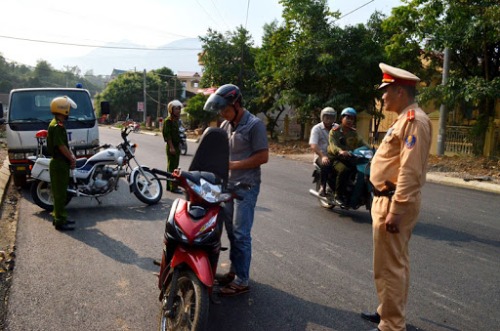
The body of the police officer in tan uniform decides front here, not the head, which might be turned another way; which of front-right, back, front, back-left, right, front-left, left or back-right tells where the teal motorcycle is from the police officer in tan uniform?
right

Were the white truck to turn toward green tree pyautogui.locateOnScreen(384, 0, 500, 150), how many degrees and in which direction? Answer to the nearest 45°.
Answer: approximately 90° to its left

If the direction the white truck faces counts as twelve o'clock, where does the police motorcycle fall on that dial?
The police motorcycle is roughly at 11 o'clock from the white truck.

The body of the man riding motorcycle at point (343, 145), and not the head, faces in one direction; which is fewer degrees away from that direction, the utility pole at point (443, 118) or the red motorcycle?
the red motorcycle

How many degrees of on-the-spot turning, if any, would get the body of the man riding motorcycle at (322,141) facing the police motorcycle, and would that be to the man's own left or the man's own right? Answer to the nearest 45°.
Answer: approximately 135° to the man's own right

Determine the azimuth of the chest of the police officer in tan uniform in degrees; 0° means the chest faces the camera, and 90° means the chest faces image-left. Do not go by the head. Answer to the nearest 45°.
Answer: approximately 90°

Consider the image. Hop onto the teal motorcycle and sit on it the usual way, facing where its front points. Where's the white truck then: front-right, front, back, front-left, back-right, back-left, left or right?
back-right

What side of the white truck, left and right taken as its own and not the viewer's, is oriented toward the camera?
front

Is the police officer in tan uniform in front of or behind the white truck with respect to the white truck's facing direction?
in front

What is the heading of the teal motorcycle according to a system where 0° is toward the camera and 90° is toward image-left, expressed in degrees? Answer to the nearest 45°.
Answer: approximately 315°

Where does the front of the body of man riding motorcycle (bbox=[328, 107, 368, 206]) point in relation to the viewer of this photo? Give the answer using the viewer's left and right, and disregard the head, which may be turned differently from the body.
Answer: facing the viewer and to the right of the viewer

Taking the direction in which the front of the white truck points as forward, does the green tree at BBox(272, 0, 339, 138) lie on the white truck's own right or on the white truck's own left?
on the white truck's own left

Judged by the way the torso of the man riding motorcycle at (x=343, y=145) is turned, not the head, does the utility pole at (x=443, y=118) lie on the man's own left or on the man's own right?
on the man's own left

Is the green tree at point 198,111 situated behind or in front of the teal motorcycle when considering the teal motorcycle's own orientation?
behind

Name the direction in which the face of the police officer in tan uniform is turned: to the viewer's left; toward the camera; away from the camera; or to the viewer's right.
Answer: to the viewer's left

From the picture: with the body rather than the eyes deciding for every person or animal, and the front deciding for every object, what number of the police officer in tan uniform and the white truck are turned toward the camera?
1
